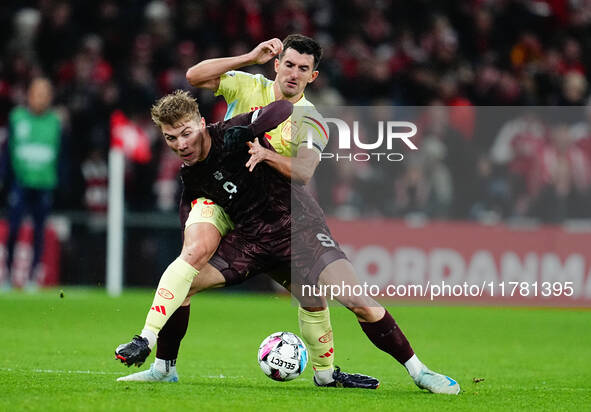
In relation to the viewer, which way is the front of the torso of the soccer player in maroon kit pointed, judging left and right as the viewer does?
facing the viewer and to the left of the viewer

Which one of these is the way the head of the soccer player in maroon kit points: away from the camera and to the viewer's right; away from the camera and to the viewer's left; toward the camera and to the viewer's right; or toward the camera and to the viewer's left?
toward the camera and to the viewer's left

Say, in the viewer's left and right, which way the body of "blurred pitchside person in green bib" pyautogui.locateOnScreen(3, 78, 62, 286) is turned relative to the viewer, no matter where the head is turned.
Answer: facing the viewer

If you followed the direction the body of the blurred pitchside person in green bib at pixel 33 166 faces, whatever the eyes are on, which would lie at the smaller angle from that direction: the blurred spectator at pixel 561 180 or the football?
the football

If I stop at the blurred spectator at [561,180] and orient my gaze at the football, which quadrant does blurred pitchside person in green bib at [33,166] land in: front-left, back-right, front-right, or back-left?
front-right

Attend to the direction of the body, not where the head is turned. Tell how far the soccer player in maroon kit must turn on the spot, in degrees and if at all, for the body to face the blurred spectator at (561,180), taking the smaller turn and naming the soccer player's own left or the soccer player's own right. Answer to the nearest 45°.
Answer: approximately 180°

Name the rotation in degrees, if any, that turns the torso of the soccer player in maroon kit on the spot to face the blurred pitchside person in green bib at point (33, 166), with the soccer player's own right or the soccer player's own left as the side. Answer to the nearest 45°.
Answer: approximately 90° to the soccer player's own right

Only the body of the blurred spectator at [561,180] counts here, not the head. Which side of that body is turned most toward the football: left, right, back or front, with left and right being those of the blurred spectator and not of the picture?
front

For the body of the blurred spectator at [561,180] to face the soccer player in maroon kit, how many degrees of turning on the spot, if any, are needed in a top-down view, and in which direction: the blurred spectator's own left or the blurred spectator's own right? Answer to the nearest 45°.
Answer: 0° — they already face them

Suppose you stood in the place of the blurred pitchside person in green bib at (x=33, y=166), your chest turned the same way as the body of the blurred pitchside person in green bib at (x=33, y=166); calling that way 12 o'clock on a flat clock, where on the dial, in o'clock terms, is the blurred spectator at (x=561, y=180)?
the blurred spectator at (x=561, y=180) is roughly at 9 o'clock from the blurred pitchside person in green bib at (x=33, y=166).

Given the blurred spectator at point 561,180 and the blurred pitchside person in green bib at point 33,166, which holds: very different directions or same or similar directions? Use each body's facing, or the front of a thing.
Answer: same or similar directions

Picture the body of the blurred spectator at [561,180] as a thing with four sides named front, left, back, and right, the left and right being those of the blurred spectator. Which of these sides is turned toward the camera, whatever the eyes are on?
front

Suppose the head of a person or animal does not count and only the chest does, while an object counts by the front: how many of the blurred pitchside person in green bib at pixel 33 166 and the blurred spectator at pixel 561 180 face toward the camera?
2
